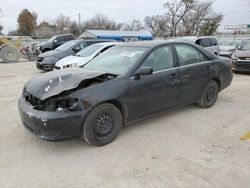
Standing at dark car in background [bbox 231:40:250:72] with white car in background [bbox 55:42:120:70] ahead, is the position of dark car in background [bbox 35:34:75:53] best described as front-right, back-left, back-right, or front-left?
front-right

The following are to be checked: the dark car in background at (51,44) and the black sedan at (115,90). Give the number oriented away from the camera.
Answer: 0

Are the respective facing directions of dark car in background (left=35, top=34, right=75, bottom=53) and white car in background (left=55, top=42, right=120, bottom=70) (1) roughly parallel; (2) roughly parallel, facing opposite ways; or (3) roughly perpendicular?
roughly parallel

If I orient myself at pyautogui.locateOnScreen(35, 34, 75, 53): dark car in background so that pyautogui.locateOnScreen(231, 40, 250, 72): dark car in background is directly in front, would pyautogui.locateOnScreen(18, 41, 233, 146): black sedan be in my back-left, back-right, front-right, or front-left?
front-right

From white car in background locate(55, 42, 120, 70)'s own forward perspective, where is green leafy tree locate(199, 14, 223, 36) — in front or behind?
behind

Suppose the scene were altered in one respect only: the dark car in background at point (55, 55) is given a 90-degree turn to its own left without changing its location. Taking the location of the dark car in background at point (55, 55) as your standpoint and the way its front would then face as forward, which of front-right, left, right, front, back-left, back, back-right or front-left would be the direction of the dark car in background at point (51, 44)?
back-left

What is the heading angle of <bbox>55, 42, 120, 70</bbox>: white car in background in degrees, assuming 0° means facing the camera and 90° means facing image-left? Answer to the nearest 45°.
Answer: approximately 45°

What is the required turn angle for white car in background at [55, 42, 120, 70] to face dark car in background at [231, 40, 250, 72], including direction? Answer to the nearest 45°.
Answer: approximately 135° to its left

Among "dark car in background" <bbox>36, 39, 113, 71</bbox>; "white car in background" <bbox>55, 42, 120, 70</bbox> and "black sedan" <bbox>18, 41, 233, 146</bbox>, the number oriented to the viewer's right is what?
0

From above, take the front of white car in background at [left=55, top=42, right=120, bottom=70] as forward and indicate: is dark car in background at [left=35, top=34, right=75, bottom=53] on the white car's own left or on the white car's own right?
on the white car's own right

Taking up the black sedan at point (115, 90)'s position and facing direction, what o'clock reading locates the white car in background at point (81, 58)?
The white car in background is roughly at 4 o'clock from the black sedan.

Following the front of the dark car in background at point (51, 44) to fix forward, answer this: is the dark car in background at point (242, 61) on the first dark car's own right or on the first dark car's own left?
on the first dark car's own left

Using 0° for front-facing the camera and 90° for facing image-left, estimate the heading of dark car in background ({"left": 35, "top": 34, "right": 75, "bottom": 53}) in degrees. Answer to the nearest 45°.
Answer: approximately 45°

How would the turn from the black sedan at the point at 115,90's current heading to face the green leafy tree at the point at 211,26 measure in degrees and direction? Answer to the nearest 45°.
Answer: approximately 135° to its right

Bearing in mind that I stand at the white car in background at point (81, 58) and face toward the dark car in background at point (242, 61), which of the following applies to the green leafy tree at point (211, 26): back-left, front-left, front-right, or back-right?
front-left
